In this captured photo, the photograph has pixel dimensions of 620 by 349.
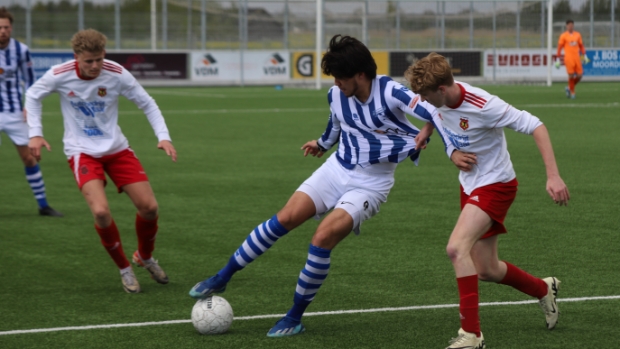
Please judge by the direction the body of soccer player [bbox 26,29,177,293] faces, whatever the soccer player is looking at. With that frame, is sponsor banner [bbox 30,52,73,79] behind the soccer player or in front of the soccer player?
behind

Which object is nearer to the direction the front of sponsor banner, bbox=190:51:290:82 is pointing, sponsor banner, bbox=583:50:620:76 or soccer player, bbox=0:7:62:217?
the soccer player

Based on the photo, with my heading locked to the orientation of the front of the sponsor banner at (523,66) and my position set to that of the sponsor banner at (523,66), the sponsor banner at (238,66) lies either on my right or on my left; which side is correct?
on my right

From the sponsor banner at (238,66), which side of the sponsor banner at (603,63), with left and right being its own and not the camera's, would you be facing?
right

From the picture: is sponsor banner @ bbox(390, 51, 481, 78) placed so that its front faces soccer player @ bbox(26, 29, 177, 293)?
yes

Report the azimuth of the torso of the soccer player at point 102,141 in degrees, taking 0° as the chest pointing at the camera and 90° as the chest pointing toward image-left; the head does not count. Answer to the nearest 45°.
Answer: approximately 0°

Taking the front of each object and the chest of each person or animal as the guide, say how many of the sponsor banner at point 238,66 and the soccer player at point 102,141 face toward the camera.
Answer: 2

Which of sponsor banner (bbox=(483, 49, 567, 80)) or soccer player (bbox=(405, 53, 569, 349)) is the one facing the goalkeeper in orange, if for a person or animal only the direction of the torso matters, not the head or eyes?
the sponsor banner

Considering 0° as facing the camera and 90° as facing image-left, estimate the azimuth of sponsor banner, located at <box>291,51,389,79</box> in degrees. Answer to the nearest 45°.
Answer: approximately 0°

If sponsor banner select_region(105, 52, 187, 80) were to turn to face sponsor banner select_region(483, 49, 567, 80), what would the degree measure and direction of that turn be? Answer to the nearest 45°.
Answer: approximately 90° to its left
